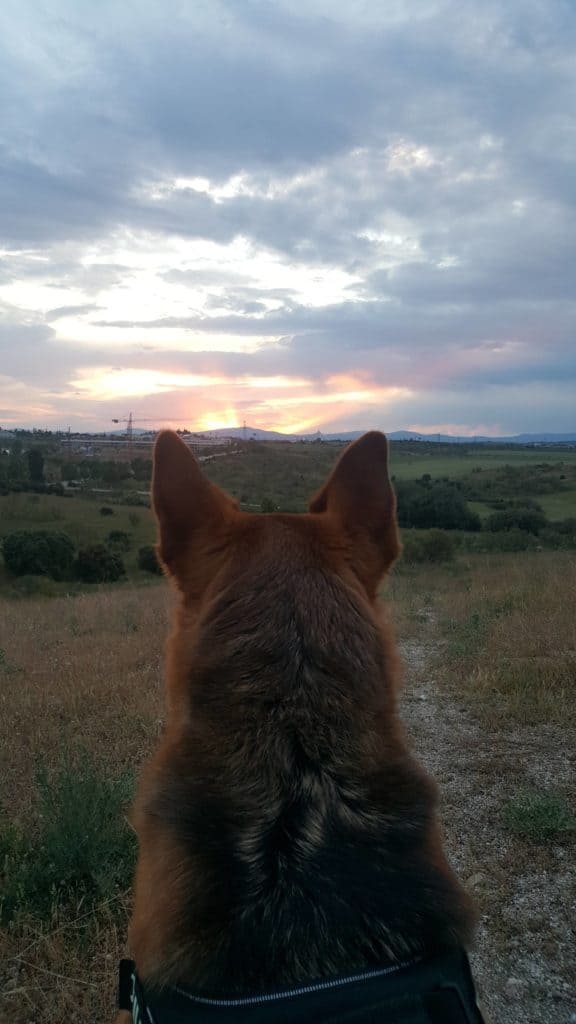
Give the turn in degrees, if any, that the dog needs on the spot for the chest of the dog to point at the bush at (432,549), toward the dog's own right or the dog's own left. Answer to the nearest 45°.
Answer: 0° — it already faces it

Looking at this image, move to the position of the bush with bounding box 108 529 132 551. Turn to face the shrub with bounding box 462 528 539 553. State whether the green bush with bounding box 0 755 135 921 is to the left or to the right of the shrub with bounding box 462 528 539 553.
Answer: right

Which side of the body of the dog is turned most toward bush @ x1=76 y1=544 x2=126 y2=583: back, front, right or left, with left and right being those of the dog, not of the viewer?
front

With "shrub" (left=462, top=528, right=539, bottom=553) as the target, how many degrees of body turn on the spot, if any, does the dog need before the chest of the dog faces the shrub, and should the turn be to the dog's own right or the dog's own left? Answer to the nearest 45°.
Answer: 0° — it already faces it

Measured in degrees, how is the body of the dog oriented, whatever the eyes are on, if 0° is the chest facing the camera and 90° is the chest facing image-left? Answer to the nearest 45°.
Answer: approximately 180°

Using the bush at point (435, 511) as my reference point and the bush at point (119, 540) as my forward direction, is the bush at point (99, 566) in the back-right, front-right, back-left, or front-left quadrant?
front-left

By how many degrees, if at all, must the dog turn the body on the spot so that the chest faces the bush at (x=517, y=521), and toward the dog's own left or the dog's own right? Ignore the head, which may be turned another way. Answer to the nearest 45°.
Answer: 0° — it already faces it

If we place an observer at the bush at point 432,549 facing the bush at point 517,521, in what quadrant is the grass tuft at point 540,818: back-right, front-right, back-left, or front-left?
back-right

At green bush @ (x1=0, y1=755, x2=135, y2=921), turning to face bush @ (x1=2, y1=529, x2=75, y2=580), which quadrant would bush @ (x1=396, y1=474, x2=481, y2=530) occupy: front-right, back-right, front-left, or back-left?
front-right

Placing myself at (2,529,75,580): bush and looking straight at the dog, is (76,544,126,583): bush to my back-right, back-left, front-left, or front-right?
front-left

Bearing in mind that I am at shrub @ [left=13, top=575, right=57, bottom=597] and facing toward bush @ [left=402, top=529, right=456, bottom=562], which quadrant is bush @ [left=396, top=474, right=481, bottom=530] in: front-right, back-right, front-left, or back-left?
front-left

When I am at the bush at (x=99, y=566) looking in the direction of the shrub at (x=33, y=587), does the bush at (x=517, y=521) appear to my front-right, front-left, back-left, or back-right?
back-left

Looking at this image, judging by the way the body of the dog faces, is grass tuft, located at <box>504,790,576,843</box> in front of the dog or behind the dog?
in front

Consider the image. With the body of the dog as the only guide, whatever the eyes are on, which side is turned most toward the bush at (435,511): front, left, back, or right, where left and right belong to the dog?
front
